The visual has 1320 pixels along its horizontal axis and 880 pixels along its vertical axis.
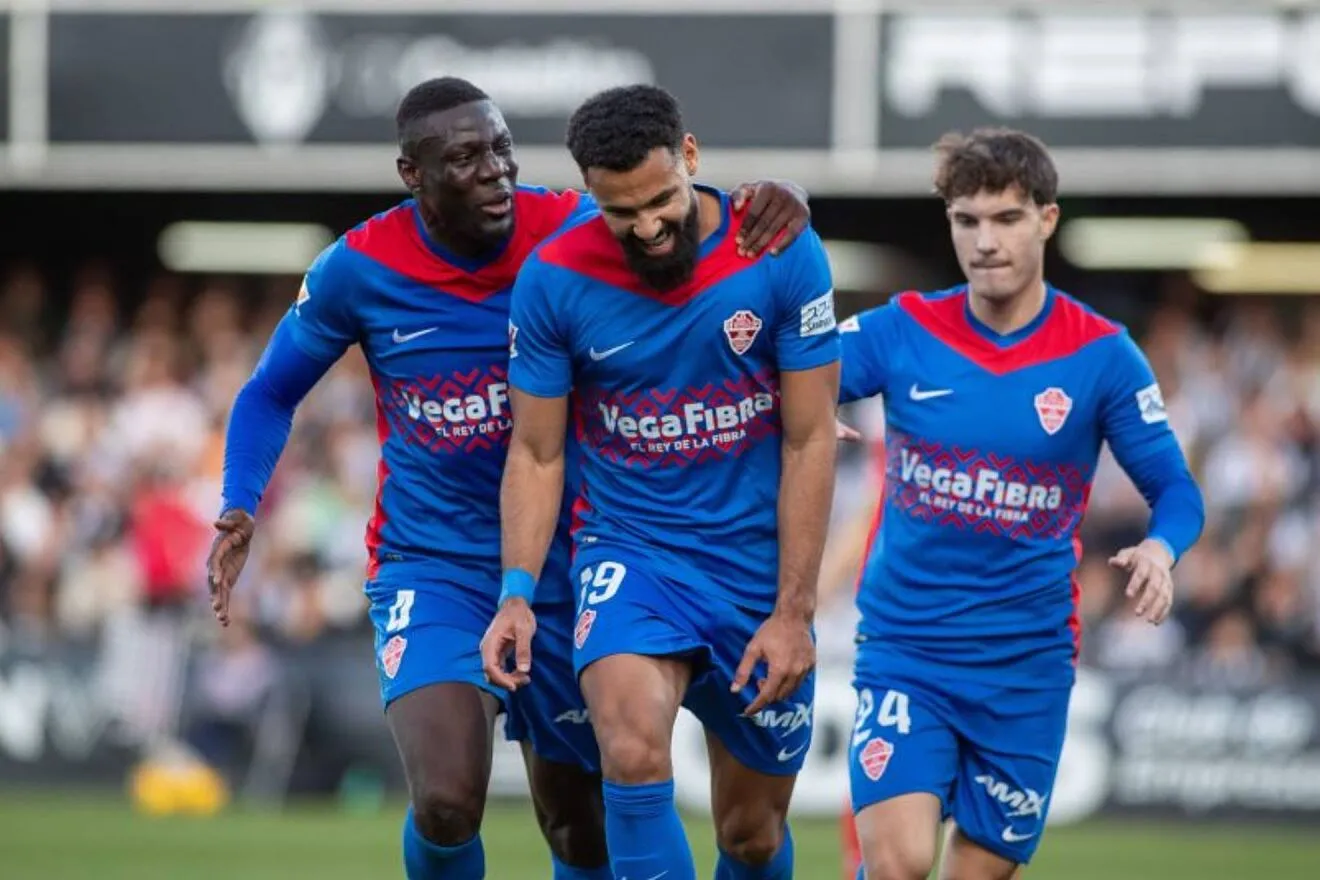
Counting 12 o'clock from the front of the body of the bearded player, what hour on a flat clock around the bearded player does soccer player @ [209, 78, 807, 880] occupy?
The soccer player is roughly at 4 o'clock from the bearded player.

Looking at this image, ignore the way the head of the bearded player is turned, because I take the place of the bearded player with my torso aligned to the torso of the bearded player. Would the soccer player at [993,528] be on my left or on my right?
on my left

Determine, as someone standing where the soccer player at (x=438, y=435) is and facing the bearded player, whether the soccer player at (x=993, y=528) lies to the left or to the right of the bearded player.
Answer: left

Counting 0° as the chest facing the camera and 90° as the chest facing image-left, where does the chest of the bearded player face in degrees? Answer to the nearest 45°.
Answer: approximately 0°
